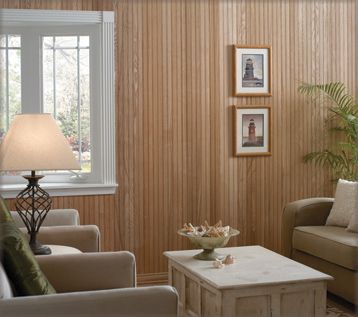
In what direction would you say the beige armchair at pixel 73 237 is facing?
to the viewer's right

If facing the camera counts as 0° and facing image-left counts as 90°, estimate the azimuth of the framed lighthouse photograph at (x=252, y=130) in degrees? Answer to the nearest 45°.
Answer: approximately 0°

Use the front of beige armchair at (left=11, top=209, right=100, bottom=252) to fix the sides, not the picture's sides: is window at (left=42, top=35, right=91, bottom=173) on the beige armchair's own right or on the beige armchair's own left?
on the beige armchair's own left

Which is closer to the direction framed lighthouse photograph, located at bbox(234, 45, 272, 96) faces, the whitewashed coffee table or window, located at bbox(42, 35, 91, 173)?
the whitewashed coffee table

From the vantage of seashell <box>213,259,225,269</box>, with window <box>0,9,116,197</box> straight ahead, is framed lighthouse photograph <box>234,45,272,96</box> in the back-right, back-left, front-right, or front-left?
front-right

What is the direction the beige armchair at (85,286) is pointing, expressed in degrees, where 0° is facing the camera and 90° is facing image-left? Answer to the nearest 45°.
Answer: approximately 270°

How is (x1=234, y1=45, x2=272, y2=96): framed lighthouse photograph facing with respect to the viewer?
toward the camera

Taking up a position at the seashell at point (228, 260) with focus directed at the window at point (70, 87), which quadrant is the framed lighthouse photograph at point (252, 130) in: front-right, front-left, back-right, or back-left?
front-right

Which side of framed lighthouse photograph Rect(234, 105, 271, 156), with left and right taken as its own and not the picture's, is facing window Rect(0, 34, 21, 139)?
right

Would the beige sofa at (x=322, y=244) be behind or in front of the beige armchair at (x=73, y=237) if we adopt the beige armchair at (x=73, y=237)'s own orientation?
in front

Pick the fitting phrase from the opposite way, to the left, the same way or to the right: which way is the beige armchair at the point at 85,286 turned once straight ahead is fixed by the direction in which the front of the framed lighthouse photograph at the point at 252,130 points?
to the left

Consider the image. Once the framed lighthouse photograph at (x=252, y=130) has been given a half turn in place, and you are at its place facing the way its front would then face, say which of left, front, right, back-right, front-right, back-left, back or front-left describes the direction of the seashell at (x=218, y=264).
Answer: back

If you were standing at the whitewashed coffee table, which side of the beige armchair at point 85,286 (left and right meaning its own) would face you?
front

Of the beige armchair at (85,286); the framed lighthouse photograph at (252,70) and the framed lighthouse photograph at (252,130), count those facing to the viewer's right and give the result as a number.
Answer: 1

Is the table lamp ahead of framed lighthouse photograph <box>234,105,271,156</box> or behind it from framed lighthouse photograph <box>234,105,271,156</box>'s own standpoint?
ahead

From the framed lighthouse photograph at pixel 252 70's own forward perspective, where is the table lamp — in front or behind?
in front
